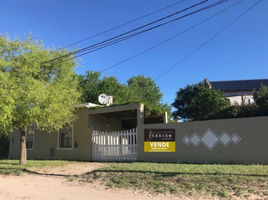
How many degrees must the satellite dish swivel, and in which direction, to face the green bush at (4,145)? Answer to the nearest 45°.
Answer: approximately 90° to its right

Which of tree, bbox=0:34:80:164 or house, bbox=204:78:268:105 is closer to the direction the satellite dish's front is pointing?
the tree

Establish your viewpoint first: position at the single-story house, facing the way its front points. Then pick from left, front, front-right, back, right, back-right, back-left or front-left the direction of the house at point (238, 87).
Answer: back-left

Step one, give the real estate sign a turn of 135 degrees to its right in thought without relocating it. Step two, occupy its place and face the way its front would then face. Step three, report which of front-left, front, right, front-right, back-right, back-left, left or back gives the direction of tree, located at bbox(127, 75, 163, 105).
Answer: front-right

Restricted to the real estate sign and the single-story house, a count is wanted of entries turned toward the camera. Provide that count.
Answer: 2

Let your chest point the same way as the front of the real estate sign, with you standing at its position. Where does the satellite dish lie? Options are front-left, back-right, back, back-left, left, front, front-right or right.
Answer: back-right

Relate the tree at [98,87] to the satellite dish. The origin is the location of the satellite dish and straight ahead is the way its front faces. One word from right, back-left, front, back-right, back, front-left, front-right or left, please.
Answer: back-right

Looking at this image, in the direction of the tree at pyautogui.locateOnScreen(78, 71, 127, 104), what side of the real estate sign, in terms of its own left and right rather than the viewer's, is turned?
back

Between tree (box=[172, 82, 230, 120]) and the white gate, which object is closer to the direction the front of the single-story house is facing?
the white gate

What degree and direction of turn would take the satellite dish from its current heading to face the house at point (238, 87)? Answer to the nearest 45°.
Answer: approximately 180°

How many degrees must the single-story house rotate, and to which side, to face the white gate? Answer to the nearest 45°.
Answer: approximately 45° to its left

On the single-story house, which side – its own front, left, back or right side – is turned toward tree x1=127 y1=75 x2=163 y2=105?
back

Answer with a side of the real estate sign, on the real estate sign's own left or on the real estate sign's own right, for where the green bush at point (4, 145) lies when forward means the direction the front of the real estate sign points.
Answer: on the real estate sign's own right
